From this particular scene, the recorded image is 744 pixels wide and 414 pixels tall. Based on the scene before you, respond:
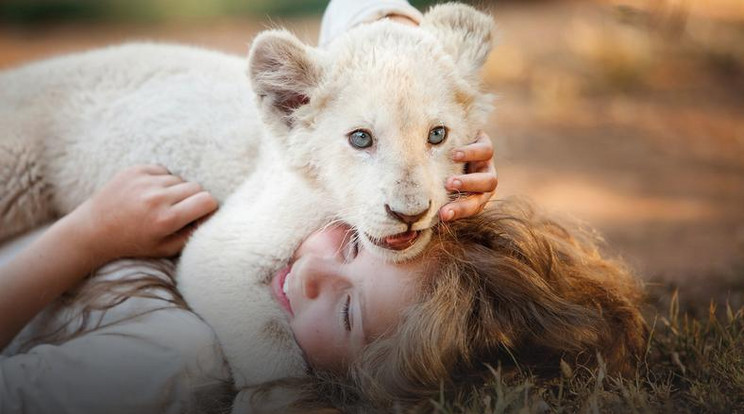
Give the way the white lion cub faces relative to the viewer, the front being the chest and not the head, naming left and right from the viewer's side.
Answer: facing the viewer and to the right of the viewer
